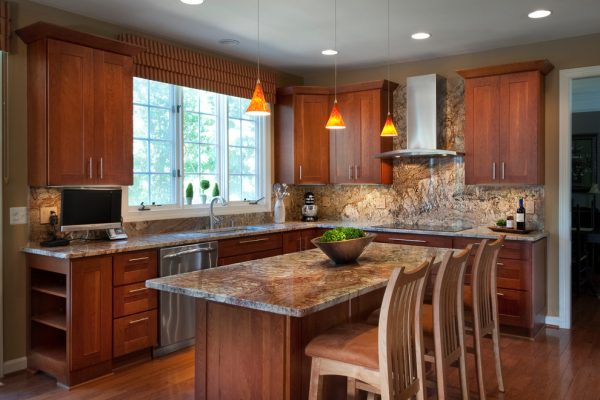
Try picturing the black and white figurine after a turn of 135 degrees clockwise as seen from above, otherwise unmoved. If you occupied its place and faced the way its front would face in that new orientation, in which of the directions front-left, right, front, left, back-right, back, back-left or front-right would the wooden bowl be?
back-left

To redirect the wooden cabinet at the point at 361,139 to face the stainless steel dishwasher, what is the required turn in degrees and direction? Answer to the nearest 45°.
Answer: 0° — it already faces it

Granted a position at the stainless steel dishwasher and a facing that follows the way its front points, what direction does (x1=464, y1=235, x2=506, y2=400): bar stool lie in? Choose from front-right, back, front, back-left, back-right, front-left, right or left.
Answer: front

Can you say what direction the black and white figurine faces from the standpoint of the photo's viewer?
facing the viewer

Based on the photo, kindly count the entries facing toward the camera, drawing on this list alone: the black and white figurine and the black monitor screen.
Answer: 2

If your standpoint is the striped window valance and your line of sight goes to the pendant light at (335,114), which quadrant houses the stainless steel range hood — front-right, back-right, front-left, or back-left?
front-left

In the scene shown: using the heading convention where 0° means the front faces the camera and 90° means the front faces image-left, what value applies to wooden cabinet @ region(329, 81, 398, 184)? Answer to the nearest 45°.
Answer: approximately 45°

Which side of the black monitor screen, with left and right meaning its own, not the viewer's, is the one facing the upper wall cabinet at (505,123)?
left

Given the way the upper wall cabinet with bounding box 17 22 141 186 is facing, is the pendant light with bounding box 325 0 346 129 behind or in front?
in front

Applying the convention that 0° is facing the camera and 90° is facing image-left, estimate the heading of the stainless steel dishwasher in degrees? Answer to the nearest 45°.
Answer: approximately 315°

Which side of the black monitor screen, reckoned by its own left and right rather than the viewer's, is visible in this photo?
front

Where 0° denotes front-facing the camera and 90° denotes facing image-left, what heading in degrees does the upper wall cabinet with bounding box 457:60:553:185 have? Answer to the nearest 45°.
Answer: approximately 45°

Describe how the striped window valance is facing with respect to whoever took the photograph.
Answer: facing the viewer and to the right of the viewer

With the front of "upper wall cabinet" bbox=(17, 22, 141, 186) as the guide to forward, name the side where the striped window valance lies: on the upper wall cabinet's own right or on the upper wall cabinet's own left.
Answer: on the upper wall cabinet's own left
